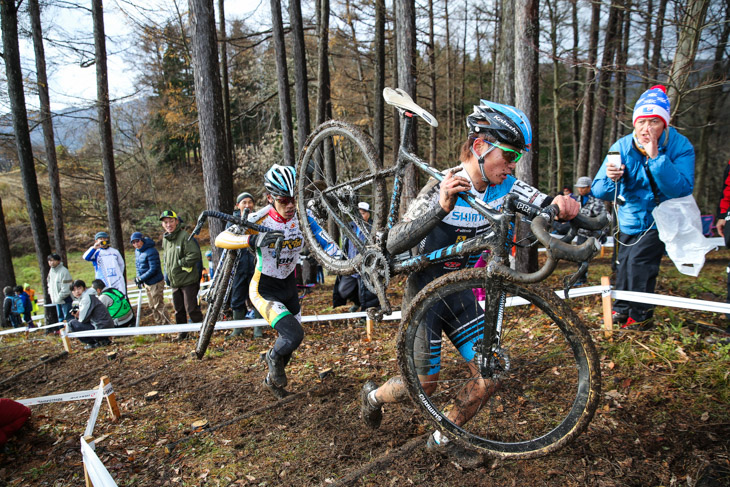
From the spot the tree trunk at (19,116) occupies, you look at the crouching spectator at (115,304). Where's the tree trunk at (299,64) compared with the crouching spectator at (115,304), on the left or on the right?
left

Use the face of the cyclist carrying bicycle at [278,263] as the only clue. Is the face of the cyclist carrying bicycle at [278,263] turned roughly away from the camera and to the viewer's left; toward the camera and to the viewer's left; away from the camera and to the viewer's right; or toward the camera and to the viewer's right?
toward the camera and to the viewer's right

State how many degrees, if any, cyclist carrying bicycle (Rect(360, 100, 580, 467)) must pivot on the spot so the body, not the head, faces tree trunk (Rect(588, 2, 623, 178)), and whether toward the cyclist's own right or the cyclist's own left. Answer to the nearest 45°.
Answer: approximately 135° to the cyclist's own left

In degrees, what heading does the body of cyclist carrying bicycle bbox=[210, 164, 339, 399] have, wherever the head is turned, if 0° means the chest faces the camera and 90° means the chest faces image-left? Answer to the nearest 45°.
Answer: approximately 315°

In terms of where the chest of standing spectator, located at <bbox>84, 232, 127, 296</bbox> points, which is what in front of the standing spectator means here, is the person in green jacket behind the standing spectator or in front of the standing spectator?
in front

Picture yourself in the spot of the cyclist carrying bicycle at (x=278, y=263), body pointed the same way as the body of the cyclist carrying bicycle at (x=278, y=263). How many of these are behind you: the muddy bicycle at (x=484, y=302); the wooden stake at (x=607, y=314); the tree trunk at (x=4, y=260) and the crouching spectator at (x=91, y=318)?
2

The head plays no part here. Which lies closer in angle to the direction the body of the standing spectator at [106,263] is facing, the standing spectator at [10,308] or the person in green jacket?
the person in green jacket

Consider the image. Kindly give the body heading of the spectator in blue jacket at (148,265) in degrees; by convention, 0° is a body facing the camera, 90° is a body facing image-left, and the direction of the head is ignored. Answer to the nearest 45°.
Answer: approximately 45°

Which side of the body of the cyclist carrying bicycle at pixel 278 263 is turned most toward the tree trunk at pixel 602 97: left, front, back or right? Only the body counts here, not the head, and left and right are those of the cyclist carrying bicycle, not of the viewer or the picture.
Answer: left
